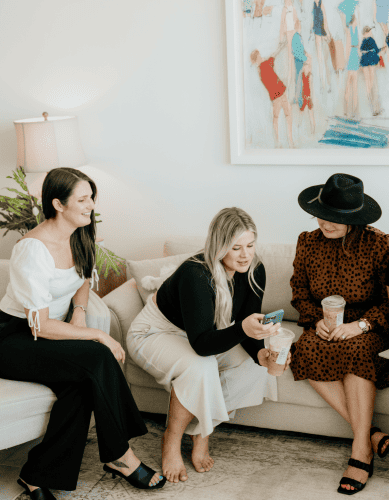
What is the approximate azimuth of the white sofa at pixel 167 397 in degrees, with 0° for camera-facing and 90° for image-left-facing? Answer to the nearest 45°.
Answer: approximately 0°

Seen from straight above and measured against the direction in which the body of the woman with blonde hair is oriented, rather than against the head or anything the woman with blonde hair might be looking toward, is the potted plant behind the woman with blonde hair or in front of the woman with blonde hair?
behind

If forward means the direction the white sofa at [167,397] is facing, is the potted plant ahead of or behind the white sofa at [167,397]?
behind

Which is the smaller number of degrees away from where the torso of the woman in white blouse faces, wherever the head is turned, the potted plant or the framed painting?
the framed painting

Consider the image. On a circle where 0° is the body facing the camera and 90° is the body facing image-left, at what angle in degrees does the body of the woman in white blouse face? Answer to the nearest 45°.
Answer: approximately 315°

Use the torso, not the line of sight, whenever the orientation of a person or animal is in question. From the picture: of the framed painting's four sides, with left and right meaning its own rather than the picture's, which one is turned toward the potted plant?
right

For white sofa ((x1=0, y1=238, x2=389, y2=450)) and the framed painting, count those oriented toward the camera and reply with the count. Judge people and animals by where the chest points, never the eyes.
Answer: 2

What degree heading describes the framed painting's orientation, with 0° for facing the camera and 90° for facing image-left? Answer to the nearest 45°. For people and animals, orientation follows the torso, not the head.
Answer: approximately 0°
